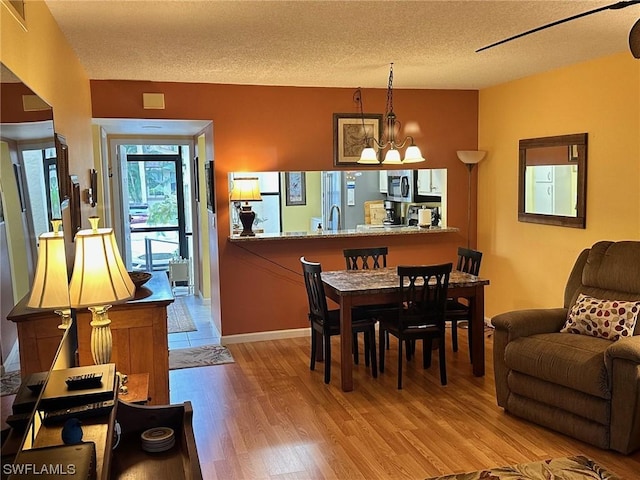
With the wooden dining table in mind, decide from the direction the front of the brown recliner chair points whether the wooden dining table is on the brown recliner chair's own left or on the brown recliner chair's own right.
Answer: on the brown recliner chair's own right

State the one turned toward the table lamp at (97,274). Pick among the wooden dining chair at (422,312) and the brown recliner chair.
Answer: the brown recliner chair

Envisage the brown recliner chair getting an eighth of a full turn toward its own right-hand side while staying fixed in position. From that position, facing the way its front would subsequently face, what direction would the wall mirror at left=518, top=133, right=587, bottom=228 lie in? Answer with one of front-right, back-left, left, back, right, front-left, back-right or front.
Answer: right

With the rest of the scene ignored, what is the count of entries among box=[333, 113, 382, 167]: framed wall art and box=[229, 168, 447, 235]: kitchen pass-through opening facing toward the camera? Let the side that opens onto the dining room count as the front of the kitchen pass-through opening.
2

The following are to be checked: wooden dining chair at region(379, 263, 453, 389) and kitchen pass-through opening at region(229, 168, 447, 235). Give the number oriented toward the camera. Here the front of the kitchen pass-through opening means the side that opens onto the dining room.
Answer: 1

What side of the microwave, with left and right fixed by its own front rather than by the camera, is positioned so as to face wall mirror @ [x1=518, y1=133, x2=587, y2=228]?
left

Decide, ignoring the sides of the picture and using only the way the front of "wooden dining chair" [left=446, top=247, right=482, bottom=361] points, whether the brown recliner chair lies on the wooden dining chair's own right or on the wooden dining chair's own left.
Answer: on the wooden dining chair's own left

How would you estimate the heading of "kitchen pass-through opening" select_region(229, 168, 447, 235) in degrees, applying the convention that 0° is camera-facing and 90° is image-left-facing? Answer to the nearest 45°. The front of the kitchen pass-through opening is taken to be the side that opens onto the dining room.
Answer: approximately 0°
